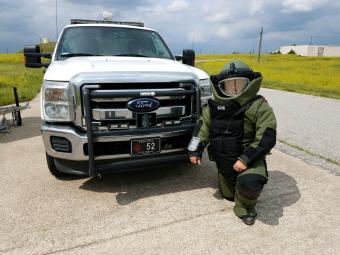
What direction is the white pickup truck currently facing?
toward the camera

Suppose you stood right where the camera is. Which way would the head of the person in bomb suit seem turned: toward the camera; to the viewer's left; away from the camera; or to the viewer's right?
toward the camera
